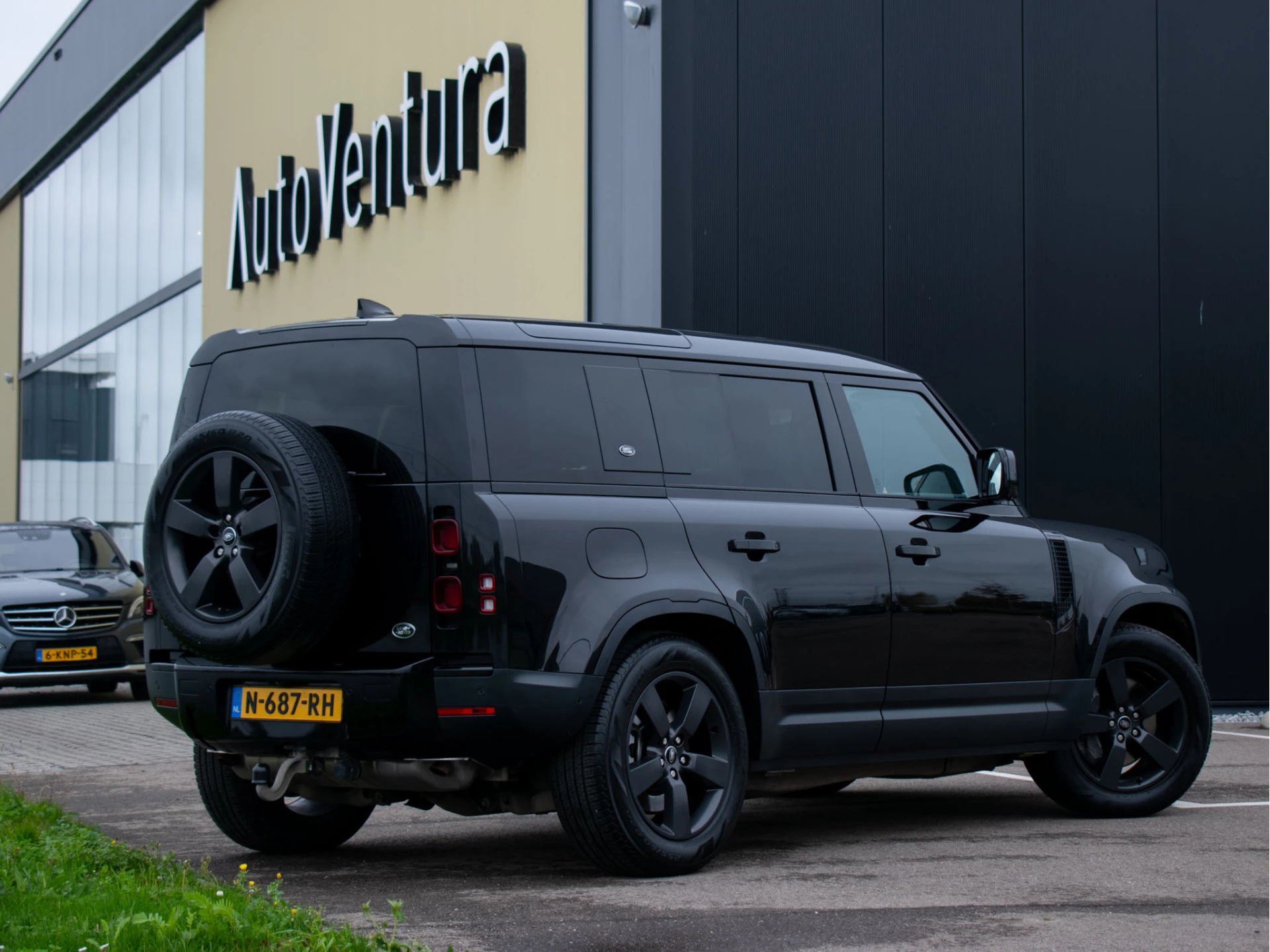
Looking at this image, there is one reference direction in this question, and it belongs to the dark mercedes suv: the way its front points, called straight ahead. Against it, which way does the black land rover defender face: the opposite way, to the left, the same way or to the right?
to the left

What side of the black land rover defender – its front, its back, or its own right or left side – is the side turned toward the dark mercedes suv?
left

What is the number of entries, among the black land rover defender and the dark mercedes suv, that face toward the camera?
1

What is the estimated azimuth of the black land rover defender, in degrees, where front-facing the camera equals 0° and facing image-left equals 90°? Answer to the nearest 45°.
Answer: approximately 225°

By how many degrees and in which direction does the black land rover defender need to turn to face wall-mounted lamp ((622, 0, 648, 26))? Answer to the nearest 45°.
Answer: approximately 45° to its left
